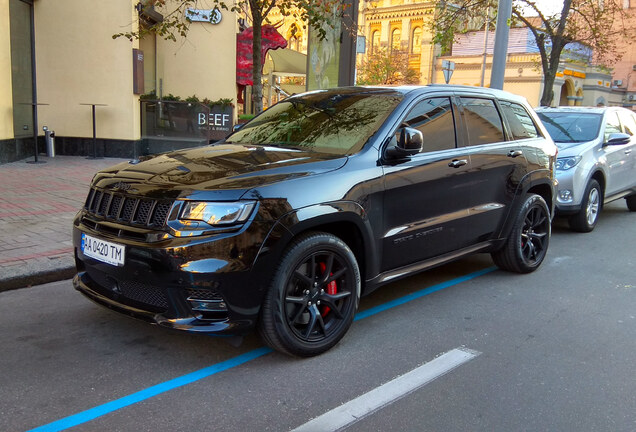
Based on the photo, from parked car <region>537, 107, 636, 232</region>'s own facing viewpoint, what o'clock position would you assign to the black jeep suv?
The black jeep suv is roughly at 11 o'clock from the parked car.

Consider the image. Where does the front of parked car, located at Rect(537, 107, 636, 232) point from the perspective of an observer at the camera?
facing the viewer and to the left of the viewer

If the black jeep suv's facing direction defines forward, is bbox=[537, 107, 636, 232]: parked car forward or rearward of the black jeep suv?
rearward

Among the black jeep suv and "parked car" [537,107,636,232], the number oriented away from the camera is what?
0

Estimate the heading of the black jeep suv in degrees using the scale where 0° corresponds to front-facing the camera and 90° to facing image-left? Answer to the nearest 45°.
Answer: approximately 45°
